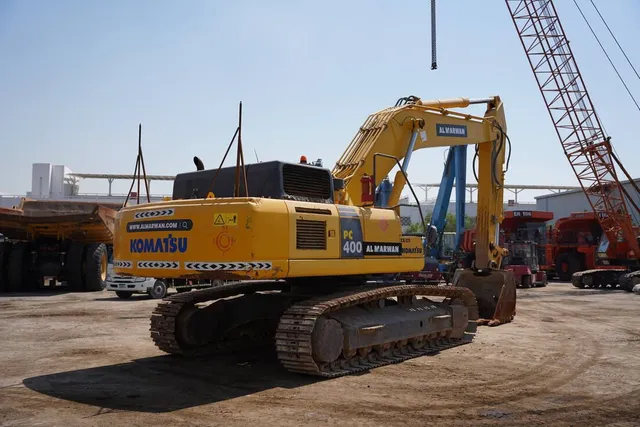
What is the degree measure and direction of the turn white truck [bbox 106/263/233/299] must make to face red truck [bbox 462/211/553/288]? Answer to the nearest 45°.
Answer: approximately 135° to its left

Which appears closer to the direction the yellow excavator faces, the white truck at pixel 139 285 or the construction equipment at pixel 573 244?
the construction equipment

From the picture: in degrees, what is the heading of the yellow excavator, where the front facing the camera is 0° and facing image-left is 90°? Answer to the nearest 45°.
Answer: approximately 225°
